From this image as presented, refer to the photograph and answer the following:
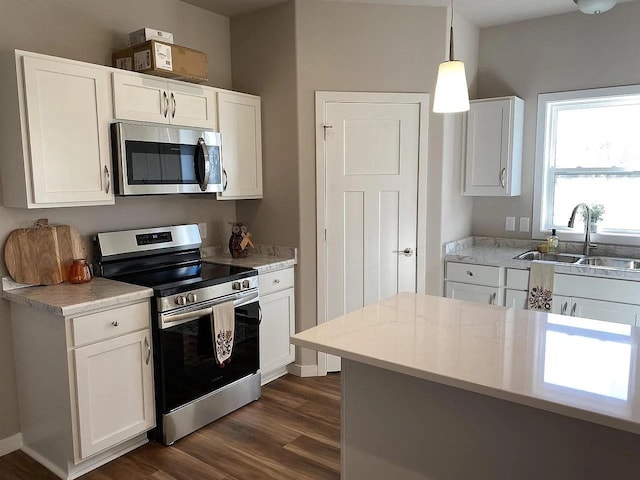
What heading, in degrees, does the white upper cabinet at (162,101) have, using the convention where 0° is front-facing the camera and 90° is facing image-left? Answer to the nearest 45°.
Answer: approximately 315°

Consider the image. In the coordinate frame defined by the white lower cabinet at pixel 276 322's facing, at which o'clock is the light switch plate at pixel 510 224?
The light switch plate is roughly at 10 o'clock from the white lower cabinet.

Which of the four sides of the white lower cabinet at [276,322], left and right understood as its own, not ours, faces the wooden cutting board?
right

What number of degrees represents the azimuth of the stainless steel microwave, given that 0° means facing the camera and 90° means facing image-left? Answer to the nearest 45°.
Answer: approximately 315°

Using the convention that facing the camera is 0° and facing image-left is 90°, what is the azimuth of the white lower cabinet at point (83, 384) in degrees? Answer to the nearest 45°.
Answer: approximately 315°

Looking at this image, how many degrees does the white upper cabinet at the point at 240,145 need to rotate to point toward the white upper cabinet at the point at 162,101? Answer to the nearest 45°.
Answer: approximately 90° to its right

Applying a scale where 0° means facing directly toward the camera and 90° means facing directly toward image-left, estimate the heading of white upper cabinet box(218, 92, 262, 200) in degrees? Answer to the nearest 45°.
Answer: approximately 315°
